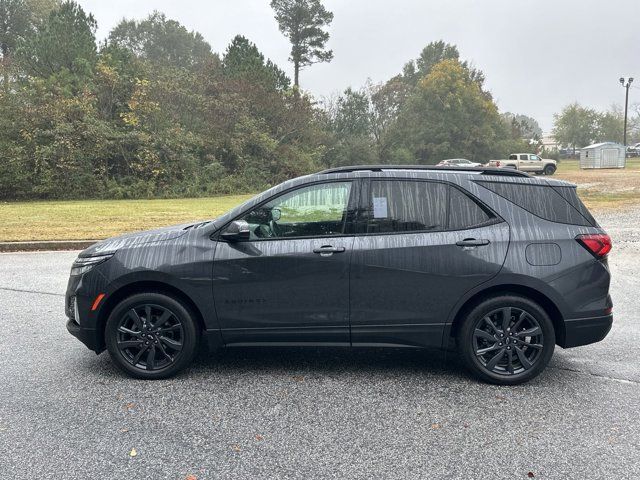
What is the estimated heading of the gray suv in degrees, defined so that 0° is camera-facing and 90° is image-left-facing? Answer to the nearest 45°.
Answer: approximately 90°

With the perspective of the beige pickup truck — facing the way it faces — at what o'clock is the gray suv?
The gray suv is roughly at 3 o'clock from the beige pickup truck.

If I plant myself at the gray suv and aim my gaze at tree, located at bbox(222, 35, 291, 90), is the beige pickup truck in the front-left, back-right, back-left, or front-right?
front-right

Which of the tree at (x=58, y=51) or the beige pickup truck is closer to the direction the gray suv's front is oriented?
the tree

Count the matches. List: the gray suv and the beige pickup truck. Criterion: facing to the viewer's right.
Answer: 1

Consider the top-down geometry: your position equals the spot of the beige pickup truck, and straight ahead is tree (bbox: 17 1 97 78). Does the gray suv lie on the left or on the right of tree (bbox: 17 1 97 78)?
left

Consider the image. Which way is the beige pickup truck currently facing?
to the viewer's right

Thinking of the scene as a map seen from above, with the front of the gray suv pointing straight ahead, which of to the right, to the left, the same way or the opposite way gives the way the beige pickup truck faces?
the opposite way

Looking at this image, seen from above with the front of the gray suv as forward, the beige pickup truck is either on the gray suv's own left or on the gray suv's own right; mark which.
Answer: on the gray suv's own right

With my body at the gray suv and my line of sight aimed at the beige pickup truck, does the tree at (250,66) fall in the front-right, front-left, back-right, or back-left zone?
front-left

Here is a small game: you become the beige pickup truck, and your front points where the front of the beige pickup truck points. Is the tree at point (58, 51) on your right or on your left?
on your right

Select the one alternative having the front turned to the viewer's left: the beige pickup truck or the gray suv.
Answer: the gray suv

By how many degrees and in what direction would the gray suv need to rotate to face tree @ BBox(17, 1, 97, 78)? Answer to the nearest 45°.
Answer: approximately 45° to its right

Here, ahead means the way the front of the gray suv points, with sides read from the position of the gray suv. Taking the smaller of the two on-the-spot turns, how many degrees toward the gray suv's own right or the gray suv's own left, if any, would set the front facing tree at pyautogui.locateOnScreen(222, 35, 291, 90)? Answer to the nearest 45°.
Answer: approximately 90° to the gray suv's own right

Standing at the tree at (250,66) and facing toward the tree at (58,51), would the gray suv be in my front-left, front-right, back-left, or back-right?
front-left
